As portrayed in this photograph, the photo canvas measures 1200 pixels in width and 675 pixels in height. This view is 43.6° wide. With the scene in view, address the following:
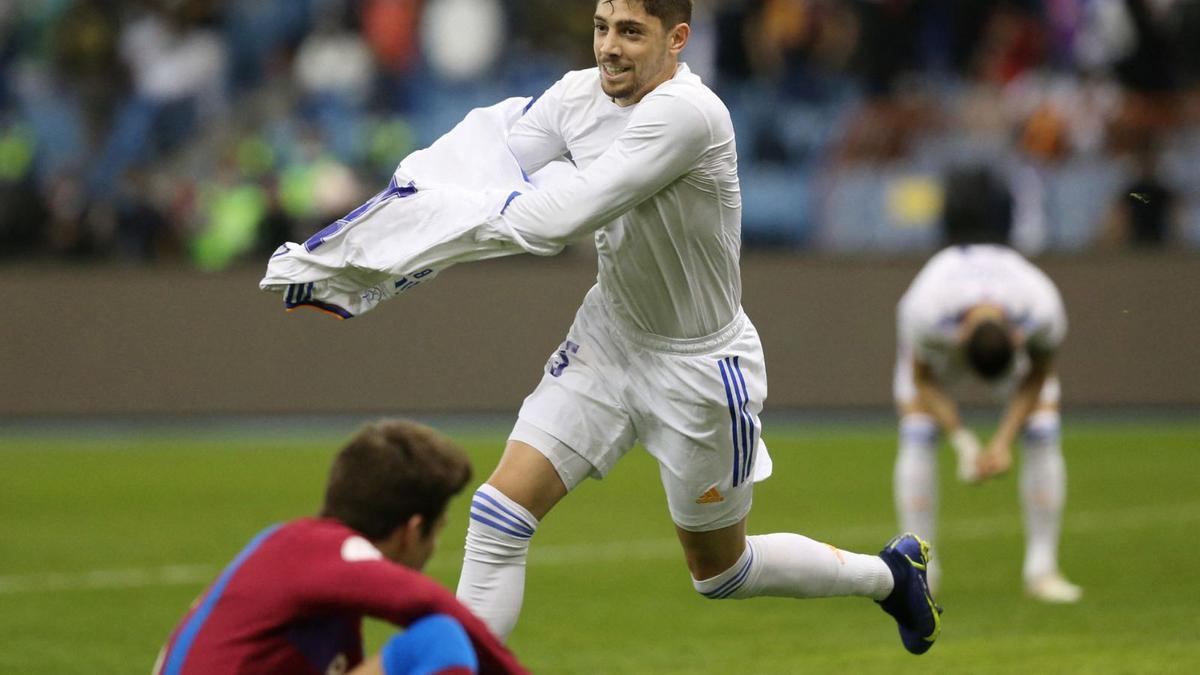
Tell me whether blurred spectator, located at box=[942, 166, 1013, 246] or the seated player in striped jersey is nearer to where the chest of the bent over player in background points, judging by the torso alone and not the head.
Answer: the seated player in striped jersey

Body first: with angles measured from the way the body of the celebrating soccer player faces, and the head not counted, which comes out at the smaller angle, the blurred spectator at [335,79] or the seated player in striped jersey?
the seated player in striped jersey

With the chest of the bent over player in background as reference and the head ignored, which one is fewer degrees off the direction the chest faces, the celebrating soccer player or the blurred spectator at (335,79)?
the celebrating soccer player

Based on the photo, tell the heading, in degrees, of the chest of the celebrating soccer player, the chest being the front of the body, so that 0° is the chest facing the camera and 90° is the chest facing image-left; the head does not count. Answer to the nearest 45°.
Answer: approximately 45°

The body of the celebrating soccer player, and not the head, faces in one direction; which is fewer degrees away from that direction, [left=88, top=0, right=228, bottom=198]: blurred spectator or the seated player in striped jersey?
the seated player in striped jersey

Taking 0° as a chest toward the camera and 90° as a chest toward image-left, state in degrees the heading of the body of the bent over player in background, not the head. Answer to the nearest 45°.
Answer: approximately 0°

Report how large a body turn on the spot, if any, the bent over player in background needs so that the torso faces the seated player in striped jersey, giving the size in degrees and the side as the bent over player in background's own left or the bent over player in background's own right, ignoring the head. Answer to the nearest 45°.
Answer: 0° — they already face them

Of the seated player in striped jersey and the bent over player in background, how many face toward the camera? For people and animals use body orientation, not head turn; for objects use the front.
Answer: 1
